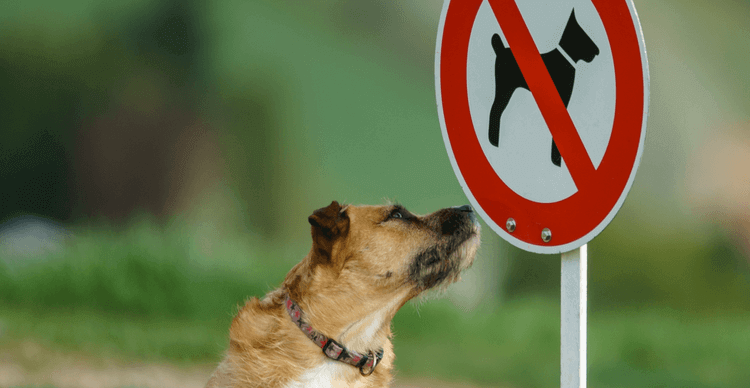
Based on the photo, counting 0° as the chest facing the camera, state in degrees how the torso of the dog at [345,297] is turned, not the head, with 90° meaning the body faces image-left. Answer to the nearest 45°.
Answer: approximately 270°
